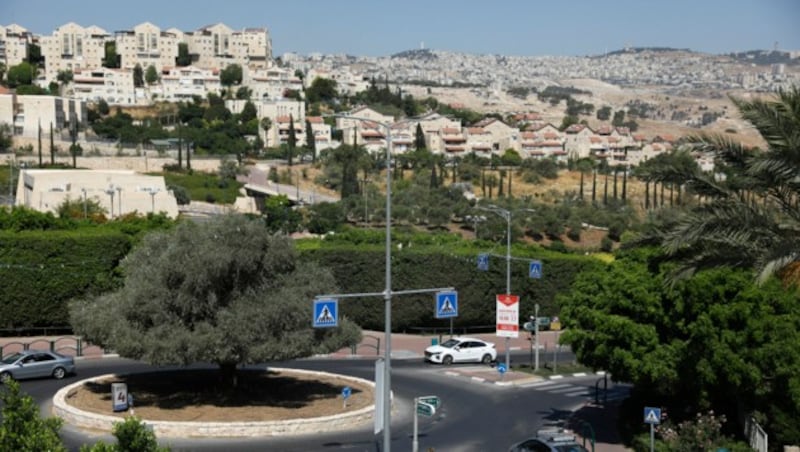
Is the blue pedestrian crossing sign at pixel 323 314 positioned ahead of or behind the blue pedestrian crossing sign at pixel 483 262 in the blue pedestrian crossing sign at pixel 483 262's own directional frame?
ahead

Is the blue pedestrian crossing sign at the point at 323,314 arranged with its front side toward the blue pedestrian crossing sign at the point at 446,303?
no

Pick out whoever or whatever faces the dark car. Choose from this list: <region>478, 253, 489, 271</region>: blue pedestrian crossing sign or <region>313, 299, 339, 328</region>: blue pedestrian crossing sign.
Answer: <region>478, 253, 489, 271</region>: blue pedestrian crossing sign

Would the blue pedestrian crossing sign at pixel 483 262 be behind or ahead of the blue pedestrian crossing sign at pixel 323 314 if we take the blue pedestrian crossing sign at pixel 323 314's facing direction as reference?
behind

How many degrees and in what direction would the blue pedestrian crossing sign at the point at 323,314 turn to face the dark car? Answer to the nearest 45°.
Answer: approximately 90° to its left

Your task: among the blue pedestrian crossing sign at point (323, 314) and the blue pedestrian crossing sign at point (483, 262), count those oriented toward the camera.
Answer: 2

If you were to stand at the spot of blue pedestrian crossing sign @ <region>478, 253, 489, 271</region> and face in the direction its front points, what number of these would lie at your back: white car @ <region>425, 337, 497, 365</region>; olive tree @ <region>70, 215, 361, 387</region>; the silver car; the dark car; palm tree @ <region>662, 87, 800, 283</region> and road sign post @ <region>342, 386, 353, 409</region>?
0

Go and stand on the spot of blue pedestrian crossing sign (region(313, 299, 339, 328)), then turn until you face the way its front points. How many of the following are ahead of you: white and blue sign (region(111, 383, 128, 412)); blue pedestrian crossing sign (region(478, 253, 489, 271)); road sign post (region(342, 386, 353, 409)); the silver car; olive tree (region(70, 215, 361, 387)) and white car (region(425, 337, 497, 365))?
0

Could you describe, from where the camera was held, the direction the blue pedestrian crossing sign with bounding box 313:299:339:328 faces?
facing the viewer

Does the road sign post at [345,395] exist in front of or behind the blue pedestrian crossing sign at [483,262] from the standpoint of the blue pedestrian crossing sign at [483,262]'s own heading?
in front

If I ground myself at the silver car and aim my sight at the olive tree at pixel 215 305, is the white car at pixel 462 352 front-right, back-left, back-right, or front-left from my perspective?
front-left

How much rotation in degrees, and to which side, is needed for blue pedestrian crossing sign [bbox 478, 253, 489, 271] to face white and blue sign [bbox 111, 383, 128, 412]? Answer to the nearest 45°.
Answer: approximately 45° to its right

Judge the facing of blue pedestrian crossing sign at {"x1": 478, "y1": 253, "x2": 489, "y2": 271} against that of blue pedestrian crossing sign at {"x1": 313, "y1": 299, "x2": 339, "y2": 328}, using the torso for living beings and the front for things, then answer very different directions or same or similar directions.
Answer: same or similar directions

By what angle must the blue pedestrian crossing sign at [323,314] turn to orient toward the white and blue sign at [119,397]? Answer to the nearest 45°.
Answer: approximately 135° to its right

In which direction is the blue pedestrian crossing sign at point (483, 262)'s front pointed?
toward the camera

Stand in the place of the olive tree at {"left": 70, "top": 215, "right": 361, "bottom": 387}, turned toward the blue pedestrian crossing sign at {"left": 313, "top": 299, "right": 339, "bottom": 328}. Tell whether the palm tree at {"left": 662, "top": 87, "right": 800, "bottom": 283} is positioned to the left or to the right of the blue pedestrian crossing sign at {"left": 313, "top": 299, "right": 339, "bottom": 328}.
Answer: left

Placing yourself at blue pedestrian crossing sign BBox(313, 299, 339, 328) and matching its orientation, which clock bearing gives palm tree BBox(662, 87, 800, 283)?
The palm tree is roughly at 9 o'clock from the blue pedestrian crossing sign.
